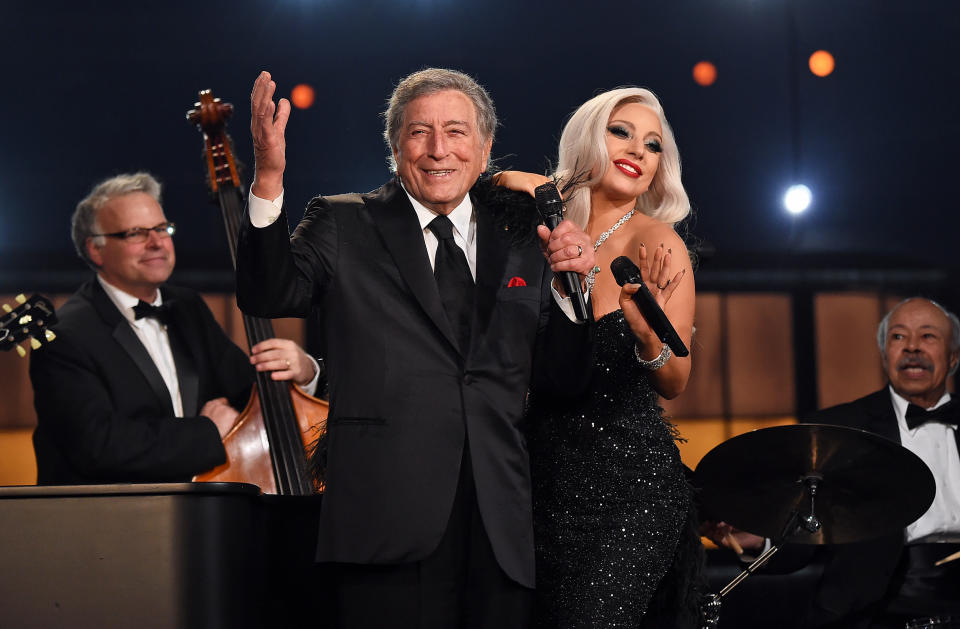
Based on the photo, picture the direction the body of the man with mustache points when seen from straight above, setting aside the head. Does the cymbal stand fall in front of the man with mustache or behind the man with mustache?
in front

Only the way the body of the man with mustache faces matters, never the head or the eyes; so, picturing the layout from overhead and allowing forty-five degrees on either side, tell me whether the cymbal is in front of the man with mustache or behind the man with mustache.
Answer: in front

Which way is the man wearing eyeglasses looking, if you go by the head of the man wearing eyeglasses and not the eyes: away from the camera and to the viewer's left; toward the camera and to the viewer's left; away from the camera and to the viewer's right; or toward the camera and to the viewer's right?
toward the camera and to the viewer's right

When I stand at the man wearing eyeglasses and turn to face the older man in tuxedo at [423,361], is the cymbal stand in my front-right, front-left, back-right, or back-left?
front-left

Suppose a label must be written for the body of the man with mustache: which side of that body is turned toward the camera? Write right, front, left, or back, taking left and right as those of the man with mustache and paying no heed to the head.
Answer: front

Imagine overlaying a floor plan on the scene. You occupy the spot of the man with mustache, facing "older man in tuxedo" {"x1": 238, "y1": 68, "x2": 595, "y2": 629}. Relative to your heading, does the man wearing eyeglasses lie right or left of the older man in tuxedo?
right

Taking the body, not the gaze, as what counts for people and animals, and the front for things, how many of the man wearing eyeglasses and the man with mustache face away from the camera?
0

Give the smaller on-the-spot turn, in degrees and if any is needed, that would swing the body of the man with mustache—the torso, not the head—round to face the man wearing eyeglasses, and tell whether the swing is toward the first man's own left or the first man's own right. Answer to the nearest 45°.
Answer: approximately 90° to the first man's own right

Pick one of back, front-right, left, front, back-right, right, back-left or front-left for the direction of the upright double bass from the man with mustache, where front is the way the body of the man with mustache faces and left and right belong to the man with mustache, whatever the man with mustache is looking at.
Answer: front-right

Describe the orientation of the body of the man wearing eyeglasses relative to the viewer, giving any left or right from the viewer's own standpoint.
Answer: facing the viewer and to the right of the viewer

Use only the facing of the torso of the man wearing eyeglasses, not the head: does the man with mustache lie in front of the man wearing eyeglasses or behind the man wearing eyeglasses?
in front

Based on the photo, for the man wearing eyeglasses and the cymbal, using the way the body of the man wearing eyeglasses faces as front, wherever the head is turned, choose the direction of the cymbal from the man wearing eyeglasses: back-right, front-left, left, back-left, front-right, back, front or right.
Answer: front

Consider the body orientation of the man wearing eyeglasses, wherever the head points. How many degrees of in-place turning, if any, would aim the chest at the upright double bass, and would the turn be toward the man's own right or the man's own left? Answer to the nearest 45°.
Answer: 0° — they already face it

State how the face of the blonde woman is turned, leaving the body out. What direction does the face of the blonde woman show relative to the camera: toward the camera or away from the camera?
toward the camera
